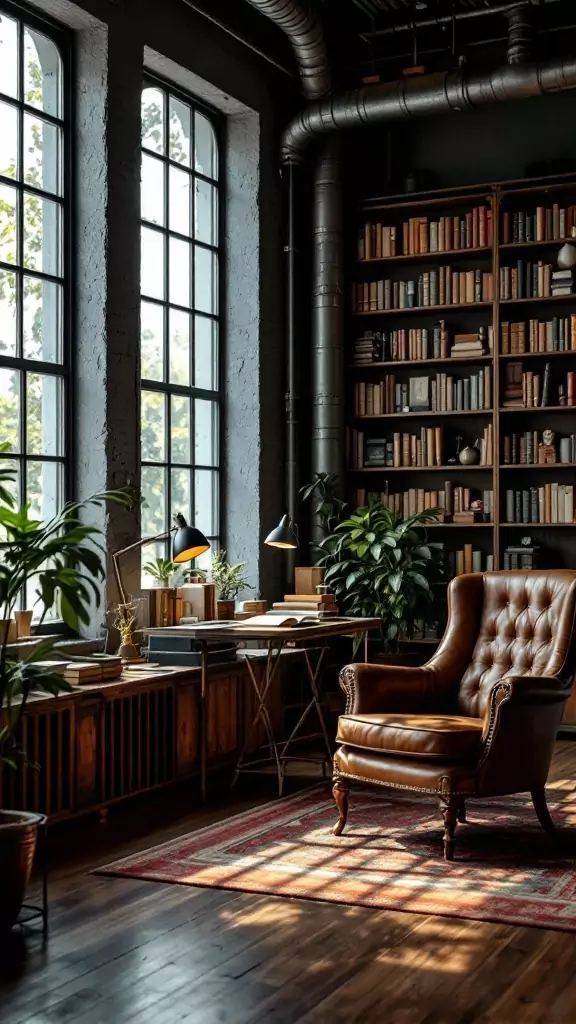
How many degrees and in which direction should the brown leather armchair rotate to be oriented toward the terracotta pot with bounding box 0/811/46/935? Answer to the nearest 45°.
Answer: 0° — it already faces it

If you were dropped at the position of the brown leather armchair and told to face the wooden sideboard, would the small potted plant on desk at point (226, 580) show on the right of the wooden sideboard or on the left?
right

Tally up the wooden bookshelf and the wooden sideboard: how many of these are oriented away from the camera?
0

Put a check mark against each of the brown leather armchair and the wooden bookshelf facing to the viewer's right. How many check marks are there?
0

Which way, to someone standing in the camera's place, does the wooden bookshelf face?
facing the viewer

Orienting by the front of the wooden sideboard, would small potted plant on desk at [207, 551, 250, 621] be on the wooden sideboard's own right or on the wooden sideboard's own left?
on the wooden sideboard's own left

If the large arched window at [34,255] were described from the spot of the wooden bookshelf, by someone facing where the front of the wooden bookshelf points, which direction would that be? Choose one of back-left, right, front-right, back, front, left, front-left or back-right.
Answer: front-right

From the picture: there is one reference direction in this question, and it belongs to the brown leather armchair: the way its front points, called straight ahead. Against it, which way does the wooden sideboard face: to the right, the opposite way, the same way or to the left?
to the left

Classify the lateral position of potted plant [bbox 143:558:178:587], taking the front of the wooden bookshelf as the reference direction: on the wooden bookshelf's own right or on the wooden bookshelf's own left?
on the wooden bookshelf's own right

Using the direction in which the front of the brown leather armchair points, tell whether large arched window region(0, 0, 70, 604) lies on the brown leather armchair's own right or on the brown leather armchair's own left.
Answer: on the brown leather armchair's own right

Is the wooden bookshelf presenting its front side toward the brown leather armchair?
yes

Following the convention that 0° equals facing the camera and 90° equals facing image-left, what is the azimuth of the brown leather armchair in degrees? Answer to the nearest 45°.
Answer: approximately 45°

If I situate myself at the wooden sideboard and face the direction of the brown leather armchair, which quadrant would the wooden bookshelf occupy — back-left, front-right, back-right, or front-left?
front-left

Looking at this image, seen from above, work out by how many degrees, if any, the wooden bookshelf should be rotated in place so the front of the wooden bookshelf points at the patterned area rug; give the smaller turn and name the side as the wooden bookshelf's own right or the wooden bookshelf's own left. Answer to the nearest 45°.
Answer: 0° — it already faces it
